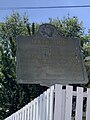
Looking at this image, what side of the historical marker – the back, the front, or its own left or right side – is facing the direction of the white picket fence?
front

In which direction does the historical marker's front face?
toward the camera
